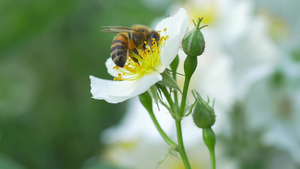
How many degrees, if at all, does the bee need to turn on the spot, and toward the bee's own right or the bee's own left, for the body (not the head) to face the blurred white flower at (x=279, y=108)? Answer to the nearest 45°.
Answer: approximately 45° to the bee's own left

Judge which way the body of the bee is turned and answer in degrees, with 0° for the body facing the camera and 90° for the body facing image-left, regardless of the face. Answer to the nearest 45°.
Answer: approximately 270°
